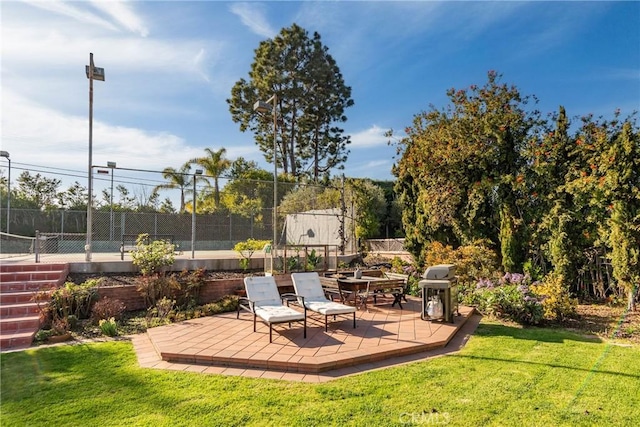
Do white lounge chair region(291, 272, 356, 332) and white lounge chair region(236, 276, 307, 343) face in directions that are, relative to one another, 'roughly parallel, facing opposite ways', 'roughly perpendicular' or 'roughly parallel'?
roughly parallel

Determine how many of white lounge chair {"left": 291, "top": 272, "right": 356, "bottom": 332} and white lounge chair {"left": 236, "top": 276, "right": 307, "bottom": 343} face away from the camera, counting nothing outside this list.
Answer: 0

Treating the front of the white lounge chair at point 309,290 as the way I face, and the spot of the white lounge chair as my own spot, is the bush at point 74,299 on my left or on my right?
on my right

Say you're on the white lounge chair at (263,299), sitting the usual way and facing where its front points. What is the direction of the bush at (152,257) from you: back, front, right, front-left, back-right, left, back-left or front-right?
back

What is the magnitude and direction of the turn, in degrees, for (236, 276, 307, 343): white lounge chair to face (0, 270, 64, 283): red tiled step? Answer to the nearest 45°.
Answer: approximately 135° to its right

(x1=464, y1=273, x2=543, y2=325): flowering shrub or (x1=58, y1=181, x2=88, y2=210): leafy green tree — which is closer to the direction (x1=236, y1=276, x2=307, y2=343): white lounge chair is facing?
the flowering shrub

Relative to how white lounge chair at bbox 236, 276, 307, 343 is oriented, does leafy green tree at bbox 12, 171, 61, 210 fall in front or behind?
behind

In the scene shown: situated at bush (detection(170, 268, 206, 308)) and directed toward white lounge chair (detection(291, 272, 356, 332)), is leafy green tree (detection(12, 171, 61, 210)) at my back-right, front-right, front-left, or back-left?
back-left

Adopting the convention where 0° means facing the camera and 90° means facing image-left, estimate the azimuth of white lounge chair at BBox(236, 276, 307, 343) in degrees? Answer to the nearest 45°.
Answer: approximately 315°

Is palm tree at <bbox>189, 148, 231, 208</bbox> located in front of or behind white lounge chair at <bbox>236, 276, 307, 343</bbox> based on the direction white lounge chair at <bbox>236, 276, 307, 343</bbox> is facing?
behind

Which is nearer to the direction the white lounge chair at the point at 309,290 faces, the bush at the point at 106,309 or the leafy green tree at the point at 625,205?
the leafy green tree

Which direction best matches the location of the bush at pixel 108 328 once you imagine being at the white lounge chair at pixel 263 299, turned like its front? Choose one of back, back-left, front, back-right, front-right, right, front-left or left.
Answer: back-right

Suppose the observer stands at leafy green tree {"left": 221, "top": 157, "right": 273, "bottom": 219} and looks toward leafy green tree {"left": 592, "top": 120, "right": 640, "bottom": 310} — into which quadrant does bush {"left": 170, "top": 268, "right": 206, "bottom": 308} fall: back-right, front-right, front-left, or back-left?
front-right

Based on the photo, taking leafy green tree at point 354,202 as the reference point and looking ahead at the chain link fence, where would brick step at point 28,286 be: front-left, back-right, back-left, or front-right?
front-left

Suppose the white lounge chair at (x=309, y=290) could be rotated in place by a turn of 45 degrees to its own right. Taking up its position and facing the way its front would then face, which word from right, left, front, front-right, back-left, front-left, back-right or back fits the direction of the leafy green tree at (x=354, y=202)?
back

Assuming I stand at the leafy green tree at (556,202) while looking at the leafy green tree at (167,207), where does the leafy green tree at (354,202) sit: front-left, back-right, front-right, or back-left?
front-right

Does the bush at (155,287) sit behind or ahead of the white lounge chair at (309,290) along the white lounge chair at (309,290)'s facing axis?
behind
